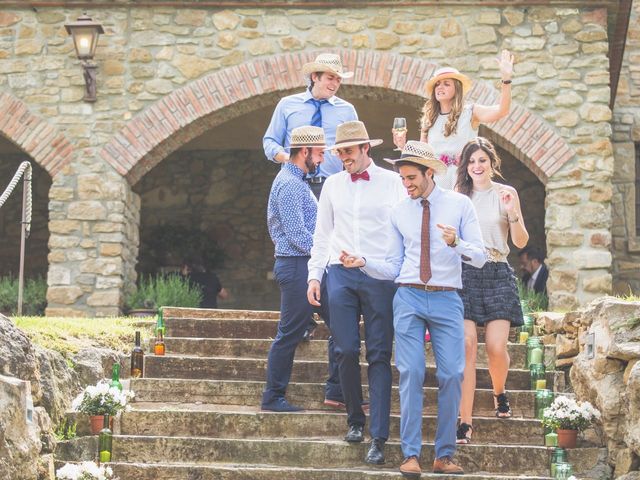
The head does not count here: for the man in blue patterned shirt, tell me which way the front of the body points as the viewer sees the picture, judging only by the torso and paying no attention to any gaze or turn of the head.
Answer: to the viewer's right

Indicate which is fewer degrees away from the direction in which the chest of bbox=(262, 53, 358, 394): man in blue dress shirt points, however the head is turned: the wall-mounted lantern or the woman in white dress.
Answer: the woman in white dress

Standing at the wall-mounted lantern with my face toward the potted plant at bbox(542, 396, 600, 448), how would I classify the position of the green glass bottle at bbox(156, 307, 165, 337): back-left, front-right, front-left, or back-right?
front-right

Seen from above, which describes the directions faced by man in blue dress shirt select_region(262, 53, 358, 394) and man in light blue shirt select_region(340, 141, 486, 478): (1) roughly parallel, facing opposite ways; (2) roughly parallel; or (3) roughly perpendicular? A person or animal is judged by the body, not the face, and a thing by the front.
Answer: roughly parallel

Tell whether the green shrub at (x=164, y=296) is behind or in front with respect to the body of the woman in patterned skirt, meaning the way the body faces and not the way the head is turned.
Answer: behind

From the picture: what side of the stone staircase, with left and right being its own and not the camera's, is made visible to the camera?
front

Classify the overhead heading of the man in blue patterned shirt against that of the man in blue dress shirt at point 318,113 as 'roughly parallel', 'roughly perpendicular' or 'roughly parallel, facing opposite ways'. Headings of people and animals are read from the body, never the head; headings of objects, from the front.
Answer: roughly perpendicular

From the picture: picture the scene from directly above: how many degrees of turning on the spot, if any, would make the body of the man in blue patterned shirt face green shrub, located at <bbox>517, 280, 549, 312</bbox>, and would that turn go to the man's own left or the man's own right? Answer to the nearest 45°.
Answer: approximately 45° to the man's own left

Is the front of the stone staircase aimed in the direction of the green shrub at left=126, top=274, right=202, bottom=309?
no

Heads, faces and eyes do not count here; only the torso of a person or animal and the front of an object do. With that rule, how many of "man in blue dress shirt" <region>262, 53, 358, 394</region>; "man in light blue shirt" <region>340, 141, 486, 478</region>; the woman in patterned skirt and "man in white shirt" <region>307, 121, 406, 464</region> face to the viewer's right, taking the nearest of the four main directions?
0

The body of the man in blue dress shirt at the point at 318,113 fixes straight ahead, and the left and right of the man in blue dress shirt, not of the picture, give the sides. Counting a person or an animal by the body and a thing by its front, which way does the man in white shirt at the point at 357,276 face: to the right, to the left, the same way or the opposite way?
the same way

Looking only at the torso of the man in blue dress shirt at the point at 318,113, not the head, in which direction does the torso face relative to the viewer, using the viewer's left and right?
facing the viewer

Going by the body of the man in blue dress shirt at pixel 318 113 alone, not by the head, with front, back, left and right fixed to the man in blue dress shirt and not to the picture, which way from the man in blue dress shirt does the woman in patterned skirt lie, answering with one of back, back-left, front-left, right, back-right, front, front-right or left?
front-left

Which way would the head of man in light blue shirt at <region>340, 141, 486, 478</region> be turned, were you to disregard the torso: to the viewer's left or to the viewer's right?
to the viewer's left

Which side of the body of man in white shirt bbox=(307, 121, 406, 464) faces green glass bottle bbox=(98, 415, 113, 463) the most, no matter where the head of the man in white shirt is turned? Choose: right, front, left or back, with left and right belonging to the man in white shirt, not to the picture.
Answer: right

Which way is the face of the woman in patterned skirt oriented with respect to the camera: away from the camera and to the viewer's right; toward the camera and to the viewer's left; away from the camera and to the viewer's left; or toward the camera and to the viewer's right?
toward the camera and to the viewer's left
